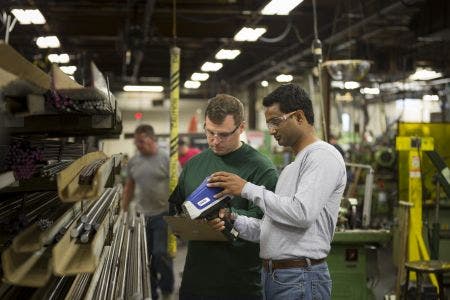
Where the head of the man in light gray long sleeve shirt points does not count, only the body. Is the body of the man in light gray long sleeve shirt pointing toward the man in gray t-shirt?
no

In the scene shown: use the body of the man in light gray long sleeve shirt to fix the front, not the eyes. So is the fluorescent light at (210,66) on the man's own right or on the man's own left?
on the man's own right

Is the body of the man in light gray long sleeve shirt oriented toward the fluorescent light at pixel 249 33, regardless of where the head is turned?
no

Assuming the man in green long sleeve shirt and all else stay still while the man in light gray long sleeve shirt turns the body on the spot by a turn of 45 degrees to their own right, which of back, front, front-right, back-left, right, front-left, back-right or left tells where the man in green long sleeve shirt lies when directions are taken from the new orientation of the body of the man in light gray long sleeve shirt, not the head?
front

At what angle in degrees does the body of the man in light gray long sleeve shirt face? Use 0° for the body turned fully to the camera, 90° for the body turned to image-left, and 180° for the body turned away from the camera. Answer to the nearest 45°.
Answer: approximately 90°

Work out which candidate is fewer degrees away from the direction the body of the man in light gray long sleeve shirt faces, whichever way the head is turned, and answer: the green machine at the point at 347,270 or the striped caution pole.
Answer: the striped caution pole

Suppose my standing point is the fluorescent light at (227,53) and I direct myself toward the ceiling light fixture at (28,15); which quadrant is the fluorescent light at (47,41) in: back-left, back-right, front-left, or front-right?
front-right

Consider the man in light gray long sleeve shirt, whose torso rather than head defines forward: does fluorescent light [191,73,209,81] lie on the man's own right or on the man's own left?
on the man's own right

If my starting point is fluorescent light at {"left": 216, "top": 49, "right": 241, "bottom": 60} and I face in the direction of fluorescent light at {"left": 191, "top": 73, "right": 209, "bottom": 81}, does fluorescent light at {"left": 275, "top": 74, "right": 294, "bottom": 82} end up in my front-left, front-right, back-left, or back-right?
front-right

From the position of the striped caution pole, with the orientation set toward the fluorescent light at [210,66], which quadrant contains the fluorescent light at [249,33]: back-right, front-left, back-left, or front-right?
front-right

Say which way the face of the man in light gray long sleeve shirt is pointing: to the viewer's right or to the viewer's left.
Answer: to the viewer's left

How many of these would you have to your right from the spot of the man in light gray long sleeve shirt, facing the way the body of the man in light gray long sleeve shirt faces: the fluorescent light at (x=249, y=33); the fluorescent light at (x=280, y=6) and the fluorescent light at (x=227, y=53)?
3

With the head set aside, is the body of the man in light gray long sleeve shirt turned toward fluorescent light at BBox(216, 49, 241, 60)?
no

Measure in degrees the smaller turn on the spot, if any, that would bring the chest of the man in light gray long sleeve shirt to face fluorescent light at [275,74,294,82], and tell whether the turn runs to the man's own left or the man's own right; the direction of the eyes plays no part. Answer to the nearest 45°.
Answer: approximately 90° to the man's own right
